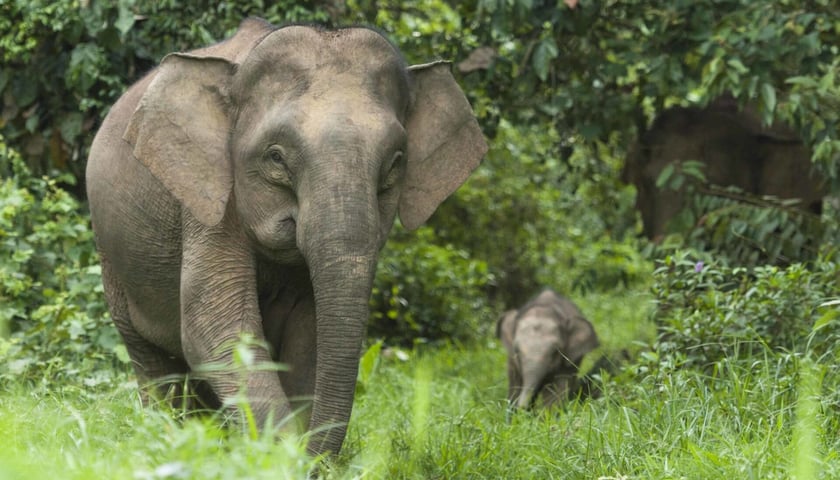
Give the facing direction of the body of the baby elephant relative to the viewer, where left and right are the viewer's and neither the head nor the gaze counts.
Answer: facing the viewer

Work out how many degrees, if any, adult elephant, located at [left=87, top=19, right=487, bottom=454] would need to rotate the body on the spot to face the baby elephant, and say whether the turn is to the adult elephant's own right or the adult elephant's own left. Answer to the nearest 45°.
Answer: approximately 90° to the adult elephant's own left

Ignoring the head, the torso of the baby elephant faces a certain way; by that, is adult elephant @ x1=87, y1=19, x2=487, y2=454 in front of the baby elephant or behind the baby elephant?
in front

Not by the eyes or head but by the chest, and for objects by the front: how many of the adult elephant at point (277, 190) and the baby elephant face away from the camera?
0

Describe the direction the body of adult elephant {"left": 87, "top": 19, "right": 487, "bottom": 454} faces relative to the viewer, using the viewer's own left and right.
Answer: facing the viewer and to the right of the viewer
